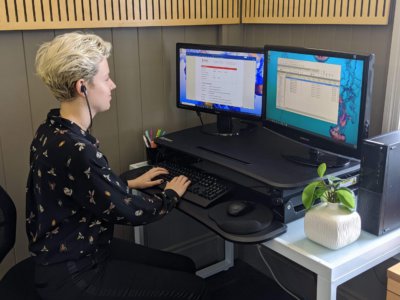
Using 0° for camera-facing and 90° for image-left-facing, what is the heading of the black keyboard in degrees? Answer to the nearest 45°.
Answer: approximately 45°

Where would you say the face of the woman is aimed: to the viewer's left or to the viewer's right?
to the viewer's right

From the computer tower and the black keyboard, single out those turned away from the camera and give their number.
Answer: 0

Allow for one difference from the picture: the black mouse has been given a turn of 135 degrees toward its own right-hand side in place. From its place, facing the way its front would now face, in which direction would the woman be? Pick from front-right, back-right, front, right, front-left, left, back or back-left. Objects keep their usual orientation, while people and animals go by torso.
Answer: right

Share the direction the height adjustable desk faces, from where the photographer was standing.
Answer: facing the viewer and to the left of the viewer

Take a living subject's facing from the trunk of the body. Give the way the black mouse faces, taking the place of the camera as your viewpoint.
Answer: facing away from the viewer and to the right of the viewer
